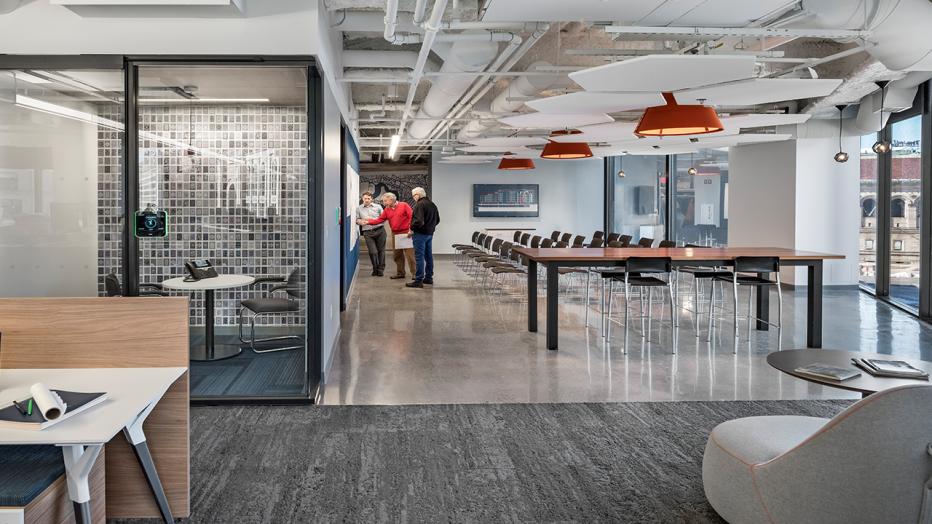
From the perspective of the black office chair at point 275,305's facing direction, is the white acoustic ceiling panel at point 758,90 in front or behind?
behind

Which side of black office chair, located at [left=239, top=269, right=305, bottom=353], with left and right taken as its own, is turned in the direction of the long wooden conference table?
back

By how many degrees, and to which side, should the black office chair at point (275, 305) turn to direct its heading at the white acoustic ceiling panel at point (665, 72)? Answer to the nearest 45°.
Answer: approximately 180°

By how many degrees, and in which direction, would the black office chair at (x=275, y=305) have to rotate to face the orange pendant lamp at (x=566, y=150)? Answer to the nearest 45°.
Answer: approximately 135° to its right

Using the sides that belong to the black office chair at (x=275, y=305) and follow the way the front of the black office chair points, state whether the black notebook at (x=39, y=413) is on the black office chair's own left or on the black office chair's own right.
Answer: on the black office chair's own left

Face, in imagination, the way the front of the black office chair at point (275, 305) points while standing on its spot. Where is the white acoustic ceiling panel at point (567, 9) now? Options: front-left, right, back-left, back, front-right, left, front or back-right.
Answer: back-left

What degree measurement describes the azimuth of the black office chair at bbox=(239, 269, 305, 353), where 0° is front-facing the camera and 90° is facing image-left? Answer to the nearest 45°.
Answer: approximately 90°

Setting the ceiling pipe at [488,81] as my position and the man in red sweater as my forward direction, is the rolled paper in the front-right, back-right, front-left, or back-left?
back-left

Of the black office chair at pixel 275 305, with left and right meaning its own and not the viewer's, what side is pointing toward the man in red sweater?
right

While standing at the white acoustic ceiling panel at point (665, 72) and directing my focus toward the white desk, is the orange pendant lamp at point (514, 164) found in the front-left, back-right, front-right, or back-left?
back-right

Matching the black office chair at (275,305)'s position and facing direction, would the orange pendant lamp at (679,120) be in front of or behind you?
behind
